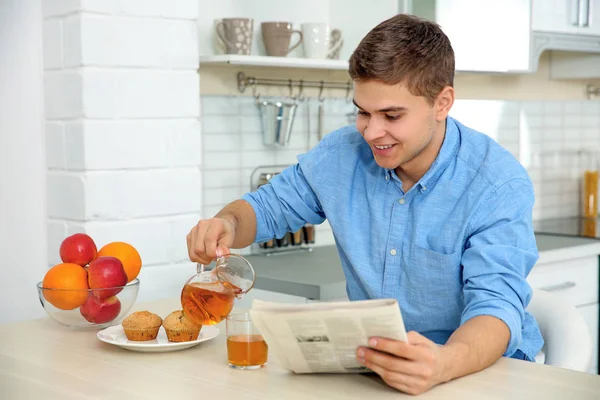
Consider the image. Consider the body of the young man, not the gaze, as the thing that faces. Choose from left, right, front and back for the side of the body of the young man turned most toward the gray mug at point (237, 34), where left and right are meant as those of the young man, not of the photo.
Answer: right

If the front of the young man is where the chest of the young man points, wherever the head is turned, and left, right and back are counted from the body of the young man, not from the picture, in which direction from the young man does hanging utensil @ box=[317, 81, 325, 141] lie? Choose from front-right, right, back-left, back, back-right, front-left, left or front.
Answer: back-right

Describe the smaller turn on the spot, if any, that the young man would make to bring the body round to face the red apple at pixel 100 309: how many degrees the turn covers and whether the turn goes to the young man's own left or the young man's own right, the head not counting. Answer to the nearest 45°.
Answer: approximately 45° to the young man's own right

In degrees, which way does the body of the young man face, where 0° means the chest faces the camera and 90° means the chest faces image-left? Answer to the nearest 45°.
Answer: approximately 45°

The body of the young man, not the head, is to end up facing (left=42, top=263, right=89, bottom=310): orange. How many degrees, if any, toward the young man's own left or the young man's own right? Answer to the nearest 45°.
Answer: approximately 45° to the young man's own right

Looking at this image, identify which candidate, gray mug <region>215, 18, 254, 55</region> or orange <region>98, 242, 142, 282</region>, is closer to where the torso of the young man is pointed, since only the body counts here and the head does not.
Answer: the orange
